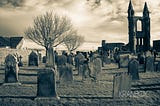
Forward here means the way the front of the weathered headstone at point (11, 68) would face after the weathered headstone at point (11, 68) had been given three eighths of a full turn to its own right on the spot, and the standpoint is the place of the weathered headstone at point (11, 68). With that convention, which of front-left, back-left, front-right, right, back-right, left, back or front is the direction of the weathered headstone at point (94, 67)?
back-right

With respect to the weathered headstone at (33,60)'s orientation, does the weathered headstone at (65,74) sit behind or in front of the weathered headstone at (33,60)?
in front

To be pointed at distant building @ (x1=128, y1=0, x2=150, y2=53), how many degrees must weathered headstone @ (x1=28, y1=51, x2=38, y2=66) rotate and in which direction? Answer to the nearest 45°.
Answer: approximately 135° to its left

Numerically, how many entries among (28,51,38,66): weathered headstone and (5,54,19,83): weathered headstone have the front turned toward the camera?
2

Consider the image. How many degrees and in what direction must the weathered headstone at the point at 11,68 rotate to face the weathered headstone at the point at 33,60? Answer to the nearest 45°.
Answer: approximately 180°

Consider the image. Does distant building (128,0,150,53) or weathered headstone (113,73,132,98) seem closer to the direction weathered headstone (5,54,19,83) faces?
the weathered headstone

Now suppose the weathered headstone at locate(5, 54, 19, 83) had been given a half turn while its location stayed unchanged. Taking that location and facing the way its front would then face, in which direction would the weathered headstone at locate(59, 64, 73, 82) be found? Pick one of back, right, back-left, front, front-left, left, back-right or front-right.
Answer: right

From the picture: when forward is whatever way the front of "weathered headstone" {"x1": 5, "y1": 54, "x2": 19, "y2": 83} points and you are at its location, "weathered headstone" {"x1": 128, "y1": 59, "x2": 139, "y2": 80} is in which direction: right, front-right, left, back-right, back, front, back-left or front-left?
left

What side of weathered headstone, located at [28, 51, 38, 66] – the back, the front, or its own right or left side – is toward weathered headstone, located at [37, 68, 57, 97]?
front

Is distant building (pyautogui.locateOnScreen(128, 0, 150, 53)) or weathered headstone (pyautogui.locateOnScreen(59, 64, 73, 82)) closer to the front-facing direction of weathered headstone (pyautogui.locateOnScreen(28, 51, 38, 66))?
the weathered headstone

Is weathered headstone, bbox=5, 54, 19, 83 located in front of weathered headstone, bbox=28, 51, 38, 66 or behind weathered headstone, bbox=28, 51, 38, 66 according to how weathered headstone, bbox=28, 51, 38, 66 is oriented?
in front

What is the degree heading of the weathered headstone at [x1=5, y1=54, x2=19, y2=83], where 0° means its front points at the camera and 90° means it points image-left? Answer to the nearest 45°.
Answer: approximately 0°

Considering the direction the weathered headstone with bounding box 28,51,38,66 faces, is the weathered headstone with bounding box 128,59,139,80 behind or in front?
in front
